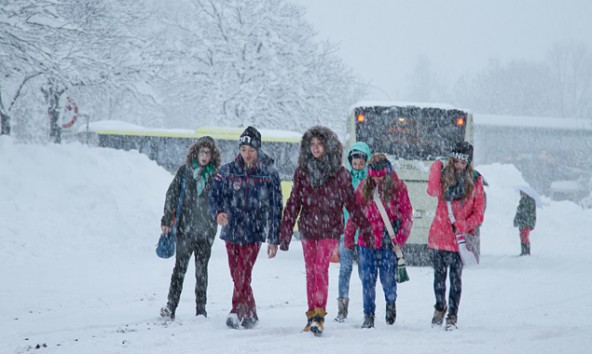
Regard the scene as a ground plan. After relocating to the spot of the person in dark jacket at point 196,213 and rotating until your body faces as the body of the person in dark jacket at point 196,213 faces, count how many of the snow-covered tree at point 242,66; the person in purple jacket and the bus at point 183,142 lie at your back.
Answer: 2

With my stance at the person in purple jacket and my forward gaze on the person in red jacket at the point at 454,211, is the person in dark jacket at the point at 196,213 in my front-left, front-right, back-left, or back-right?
back-left

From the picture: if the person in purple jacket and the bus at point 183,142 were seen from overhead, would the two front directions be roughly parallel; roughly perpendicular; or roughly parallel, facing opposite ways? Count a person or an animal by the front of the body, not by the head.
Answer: roughly perpendicular
